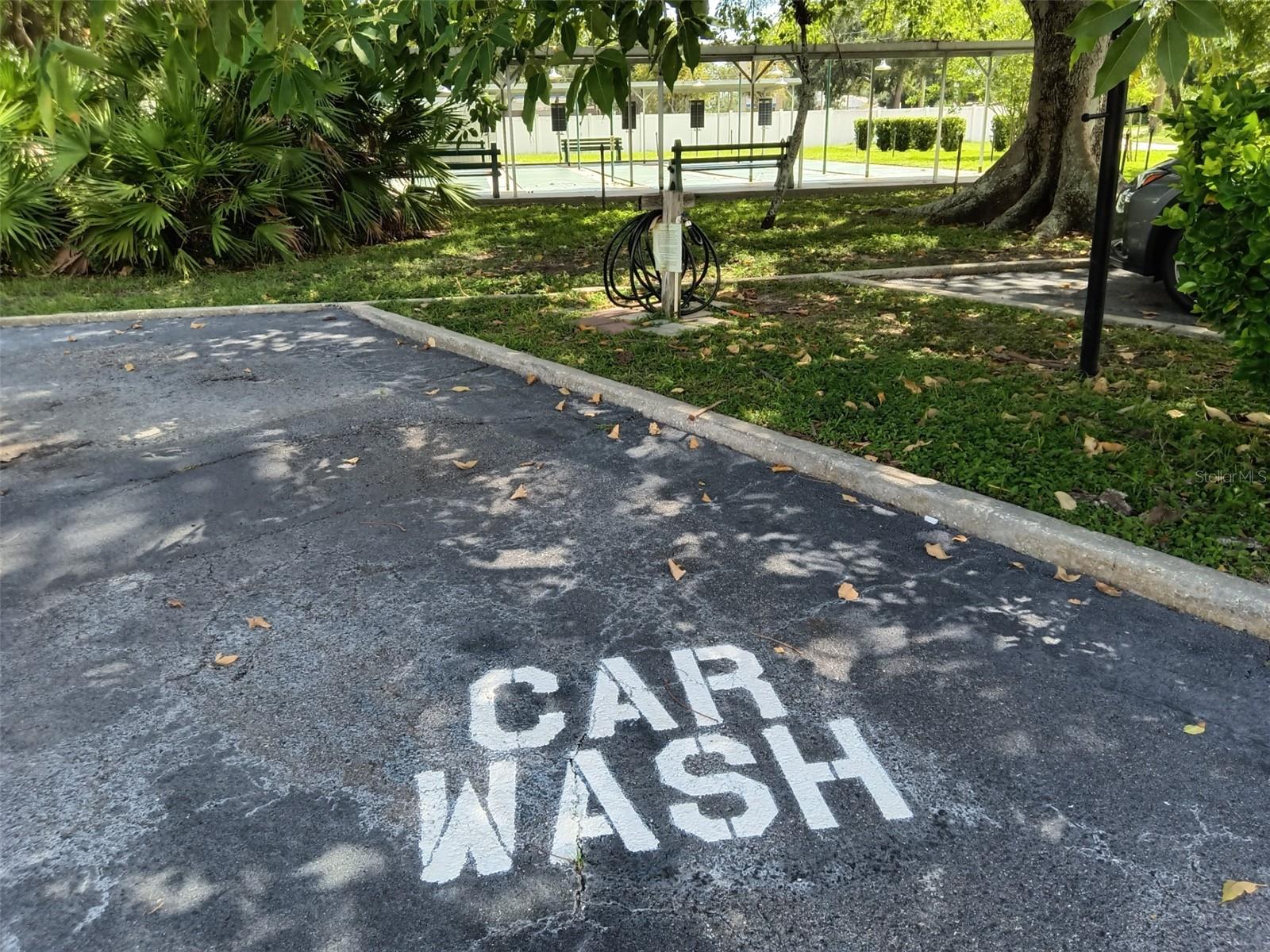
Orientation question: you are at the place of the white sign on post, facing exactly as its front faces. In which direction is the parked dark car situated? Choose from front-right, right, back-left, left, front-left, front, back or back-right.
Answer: left

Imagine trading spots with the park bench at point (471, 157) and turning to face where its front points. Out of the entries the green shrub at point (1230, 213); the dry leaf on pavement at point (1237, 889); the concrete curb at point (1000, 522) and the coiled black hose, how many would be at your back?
4

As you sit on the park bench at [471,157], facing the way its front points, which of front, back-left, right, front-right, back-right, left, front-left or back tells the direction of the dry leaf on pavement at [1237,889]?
back

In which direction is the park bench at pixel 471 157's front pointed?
away from the camera

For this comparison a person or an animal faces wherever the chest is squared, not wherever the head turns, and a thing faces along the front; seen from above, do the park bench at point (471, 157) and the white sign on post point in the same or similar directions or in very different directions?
very different directions

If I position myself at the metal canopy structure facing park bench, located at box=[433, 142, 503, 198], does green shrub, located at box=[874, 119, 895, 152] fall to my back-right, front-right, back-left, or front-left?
back-right

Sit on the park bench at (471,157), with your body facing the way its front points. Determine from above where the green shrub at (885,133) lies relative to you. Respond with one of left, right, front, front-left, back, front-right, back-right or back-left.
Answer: front-right

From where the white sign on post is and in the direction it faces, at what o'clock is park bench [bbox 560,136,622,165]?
The park bench is roughly at 6 o'clock from the white sign on post.

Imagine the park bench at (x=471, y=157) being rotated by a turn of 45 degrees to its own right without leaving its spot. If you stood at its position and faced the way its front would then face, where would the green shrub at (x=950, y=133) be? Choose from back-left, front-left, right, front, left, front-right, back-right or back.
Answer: front

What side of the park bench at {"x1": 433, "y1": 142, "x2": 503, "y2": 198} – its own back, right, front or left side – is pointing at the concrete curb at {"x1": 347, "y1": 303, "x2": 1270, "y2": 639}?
back

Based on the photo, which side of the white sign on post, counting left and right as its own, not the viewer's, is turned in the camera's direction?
front

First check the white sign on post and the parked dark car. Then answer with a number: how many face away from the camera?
0

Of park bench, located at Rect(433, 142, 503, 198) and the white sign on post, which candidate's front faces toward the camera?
the white sign on post

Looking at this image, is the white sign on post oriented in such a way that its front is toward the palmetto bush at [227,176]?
no

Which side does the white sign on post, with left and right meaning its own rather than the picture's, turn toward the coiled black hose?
back

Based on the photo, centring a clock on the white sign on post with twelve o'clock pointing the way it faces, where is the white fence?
The white fence is roughly at 6 o'clock from the white sign on post.

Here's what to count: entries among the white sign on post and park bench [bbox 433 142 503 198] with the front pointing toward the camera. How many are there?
1

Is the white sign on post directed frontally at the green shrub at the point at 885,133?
no

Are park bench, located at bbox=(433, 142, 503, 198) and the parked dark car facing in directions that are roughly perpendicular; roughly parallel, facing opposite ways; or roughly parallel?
roughly perpendicular

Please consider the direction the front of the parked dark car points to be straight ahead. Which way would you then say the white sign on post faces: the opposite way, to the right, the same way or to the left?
to the left
